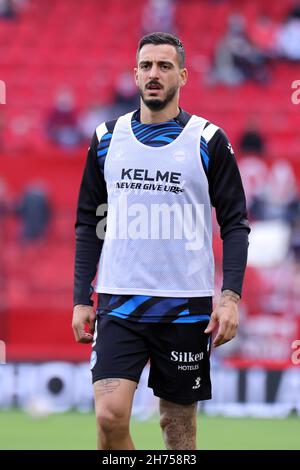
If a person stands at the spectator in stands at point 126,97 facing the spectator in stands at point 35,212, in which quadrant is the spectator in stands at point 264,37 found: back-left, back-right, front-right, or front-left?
back-left

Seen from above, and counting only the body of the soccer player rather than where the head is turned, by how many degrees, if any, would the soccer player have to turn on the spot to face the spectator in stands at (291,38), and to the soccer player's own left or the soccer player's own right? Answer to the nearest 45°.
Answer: approximately 180°

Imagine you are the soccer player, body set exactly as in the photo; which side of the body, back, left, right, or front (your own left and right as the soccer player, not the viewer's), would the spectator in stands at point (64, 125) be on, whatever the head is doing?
back

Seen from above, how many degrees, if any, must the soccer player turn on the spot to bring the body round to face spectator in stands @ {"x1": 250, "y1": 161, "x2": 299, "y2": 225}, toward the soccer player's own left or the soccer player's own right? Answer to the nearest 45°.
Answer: approximately 180°

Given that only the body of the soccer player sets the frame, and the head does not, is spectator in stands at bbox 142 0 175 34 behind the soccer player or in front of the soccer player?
behind

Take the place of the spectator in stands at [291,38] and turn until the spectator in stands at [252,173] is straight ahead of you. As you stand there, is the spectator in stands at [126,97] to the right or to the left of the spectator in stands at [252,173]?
right

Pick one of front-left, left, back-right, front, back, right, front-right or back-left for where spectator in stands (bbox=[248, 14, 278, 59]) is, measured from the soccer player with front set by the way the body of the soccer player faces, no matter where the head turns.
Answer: back

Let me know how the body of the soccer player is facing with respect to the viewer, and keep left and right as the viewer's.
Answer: facing the viewer

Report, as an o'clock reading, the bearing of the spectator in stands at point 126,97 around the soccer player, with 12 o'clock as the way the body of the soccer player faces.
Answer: The spectator in stands is roughly at 6 o'clock from the soccer player.

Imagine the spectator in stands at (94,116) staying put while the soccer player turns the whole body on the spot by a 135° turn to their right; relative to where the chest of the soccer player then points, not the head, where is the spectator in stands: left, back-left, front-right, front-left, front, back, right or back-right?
front-right

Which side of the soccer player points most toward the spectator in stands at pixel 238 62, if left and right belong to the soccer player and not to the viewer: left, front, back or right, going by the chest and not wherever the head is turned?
back

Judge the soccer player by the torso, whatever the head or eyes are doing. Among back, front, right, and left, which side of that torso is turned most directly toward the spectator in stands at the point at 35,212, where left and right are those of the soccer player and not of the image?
back
